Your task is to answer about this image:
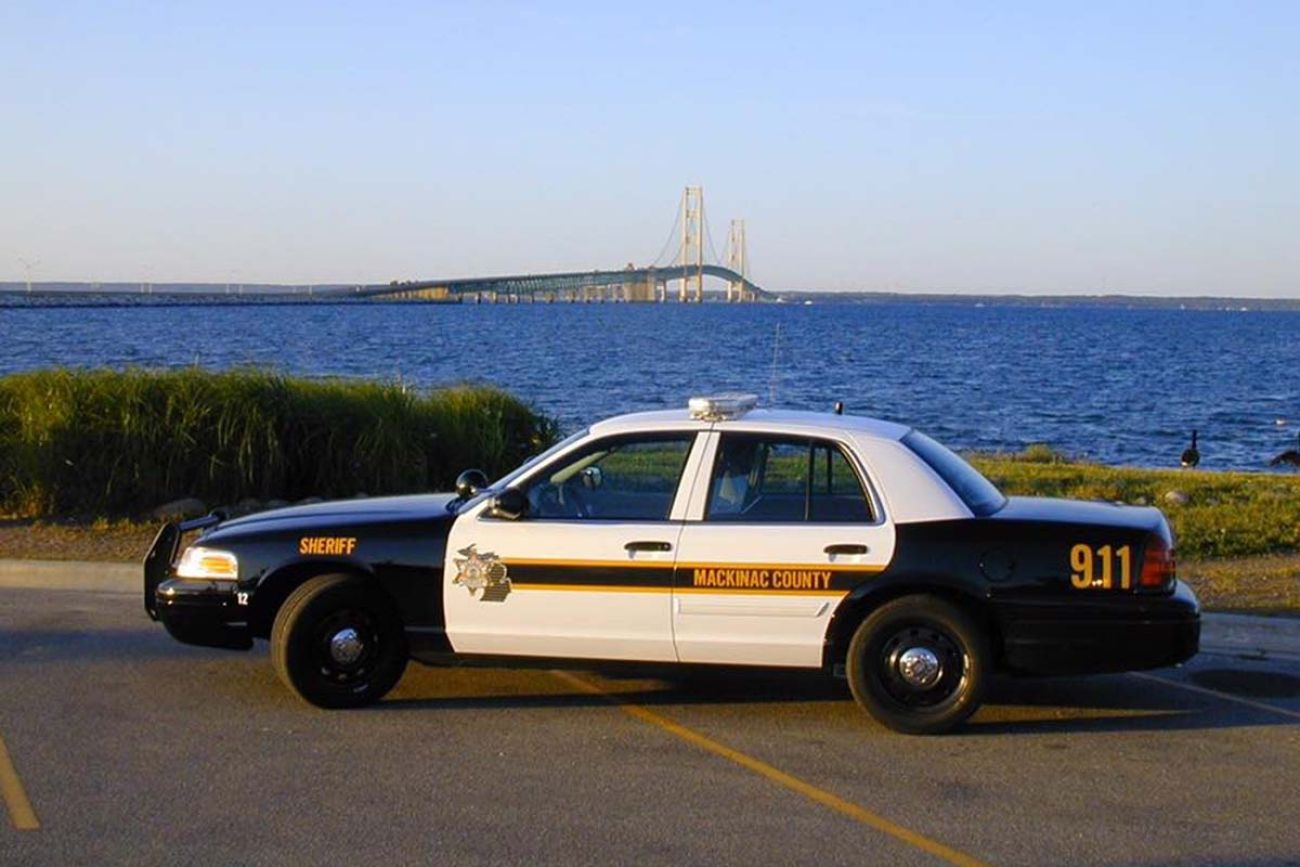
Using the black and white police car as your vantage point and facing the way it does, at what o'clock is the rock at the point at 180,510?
The rock is roughly at 2 o'clock from the black and white police car.

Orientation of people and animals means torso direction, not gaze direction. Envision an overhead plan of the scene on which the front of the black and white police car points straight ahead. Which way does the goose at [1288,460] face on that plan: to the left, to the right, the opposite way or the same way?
the opposite way

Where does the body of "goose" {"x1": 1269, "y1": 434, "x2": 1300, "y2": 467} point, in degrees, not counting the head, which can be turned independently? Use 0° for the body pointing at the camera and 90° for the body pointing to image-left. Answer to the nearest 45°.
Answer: approximately 270°

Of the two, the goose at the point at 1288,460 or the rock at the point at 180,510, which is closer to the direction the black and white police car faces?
the rock

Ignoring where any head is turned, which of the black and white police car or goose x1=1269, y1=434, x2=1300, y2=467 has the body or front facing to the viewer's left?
the black and white police car

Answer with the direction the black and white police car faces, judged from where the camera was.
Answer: facing to the left of the viewer

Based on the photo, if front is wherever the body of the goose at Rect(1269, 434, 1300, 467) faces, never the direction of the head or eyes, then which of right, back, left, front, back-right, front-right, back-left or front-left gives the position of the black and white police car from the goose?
right

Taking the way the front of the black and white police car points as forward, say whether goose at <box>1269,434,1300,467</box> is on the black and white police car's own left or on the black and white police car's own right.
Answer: on the black and white police car's own right
